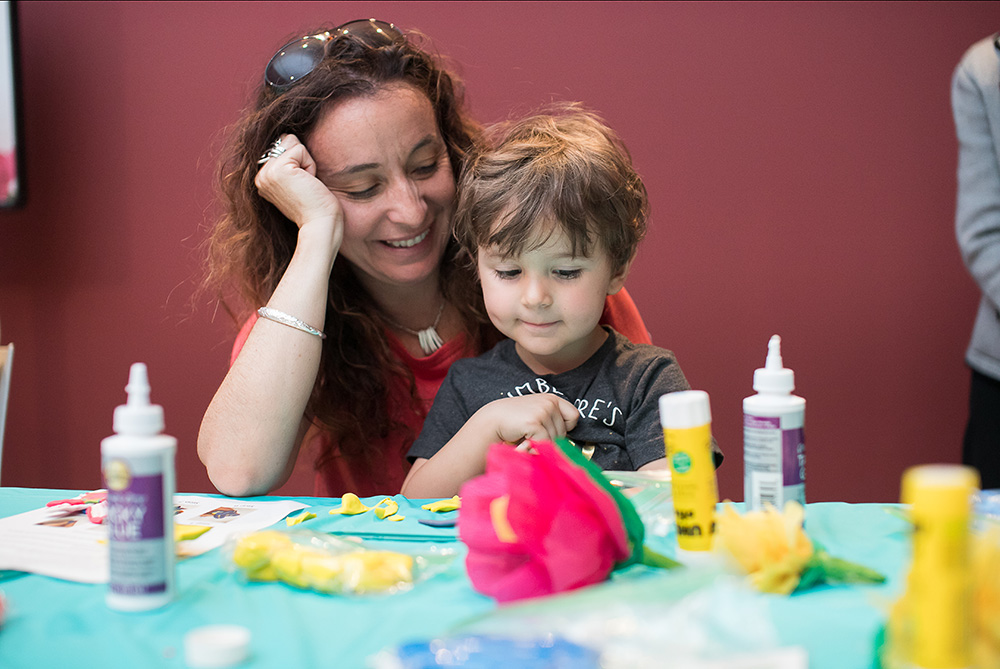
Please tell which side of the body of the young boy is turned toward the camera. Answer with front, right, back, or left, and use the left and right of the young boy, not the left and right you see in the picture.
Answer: front

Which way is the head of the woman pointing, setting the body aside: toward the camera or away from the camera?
toward the camera

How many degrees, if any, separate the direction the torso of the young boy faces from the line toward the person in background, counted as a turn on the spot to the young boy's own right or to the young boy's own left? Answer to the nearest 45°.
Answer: approximately 135° to the young boy's own left

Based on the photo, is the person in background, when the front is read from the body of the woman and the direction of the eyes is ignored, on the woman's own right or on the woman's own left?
on the woman's own left

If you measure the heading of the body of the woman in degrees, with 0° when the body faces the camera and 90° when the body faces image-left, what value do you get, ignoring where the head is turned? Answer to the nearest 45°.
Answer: approximately 315°

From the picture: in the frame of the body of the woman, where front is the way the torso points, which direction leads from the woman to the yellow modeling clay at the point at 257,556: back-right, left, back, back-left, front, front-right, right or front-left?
front-right

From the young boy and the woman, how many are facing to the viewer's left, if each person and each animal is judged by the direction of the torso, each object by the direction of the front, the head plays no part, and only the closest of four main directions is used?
0

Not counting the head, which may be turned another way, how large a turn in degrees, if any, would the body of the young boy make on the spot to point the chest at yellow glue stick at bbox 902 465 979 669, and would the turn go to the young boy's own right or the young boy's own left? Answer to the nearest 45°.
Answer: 0° — they already face it
